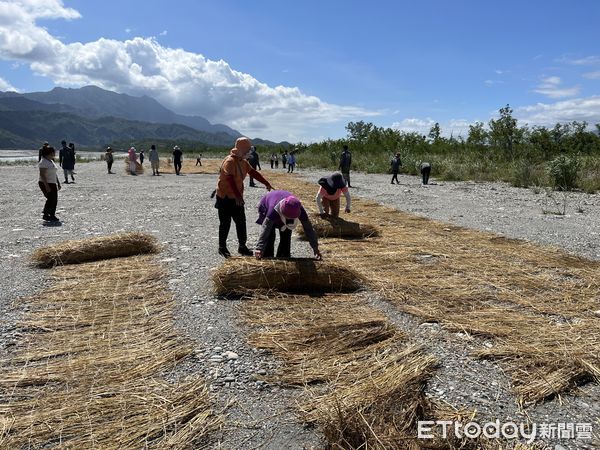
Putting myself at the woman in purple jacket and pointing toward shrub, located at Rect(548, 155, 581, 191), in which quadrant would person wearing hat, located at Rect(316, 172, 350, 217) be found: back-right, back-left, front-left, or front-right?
front-left

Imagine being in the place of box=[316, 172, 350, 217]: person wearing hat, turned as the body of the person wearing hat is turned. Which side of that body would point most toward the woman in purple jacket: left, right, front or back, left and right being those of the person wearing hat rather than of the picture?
front

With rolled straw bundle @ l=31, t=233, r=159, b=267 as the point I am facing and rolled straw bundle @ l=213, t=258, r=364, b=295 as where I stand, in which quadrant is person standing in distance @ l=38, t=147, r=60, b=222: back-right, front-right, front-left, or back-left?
front-right

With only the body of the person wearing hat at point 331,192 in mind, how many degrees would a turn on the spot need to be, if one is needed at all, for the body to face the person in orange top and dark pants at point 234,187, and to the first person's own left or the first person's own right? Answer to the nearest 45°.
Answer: approximately 45° to the first person's own right

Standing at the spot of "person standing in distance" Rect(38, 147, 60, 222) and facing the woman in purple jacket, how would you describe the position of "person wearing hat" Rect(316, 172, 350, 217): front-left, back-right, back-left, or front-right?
front-left

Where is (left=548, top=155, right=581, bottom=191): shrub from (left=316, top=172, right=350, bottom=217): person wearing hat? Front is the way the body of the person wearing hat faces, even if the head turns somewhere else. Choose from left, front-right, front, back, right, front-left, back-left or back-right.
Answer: back-left

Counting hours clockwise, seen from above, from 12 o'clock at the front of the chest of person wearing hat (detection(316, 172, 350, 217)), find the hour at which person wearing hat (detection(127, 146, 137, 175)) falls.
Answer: person wearing hat (detection(127, 146, 137, 175)) is roughly at 5 o'clock from person wearing hat (detection(316, 172, 350, 217)).

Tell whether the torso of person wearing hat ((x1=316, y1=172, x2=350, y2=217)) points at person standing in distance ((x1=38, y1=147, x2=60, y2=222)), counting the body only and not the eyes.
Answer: no

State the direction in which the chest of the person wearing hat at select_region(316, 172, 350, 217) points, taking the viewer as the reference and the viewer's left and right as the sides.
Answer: facing the viewer

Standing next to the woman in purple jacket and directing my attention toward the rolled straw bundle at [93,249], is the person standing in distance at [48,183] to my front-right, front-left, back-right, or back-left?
front-right

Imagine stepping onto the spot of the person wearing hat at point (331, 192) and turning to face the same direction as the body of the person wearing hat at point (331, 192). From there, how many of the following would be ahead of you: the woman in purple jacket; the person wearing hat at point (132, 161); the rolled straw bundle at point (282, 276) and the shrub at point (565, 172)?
2

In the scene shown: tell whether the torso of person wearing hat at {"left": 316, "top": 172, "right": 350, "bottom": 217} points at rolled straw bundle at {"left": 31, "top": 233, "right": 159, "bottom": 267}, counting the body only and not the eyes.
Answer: no

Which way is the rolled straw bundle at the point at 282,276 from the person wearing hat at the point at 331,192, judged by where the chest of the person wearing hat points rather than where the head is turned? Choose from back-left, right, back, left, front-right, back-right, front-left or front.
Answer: front
